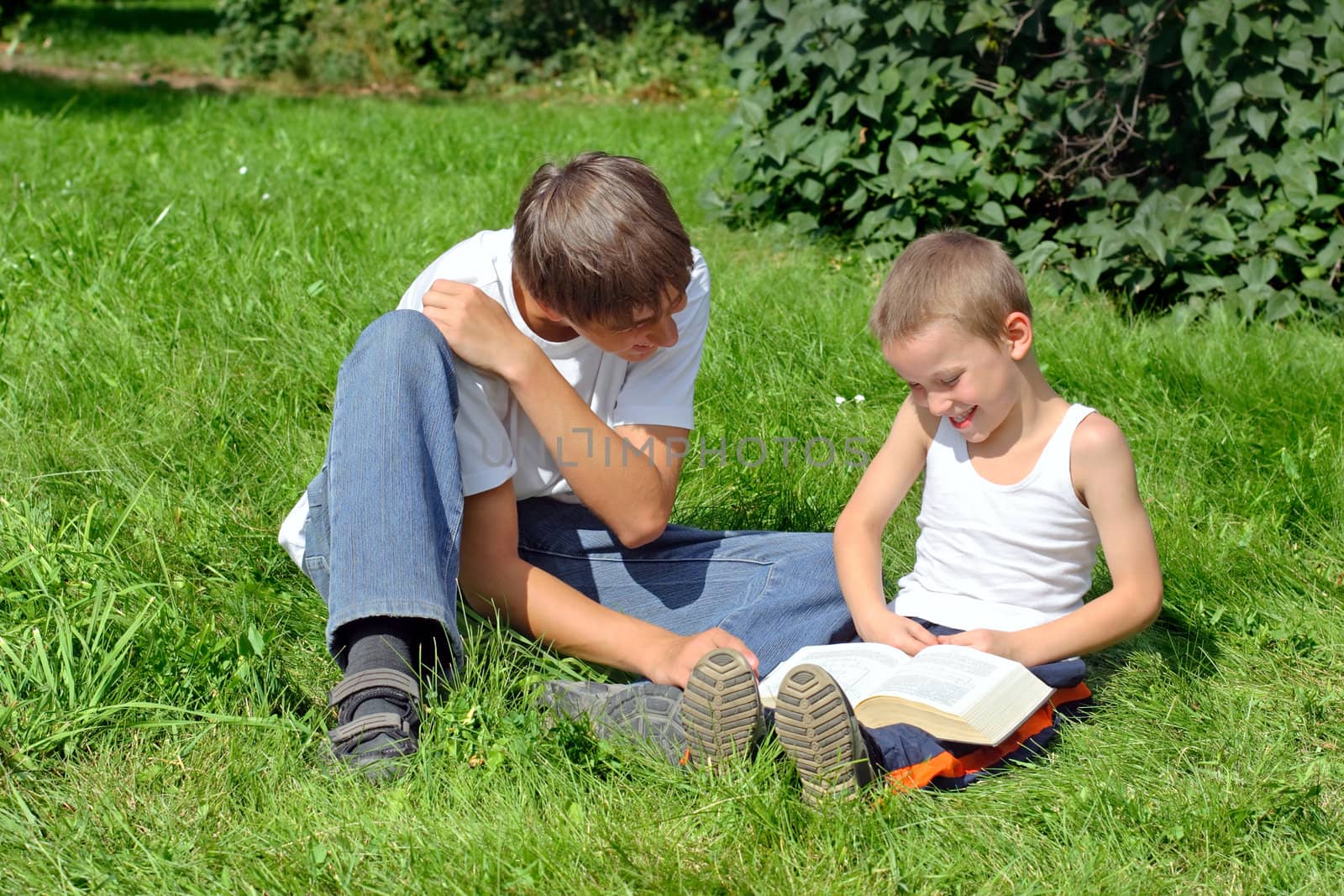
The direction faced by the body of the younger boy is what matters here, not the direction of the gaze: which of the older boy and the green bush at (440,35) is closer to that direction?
the older boy

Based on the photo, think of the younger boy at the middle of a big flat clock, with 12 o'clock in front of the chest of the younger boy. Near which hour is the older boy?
The older boy is roughly at 1 o'clock from the younger boy.

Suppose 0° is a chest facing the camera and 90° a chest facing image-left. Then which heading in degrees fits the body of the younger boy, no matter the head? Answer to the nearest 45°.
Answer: approximately 45°

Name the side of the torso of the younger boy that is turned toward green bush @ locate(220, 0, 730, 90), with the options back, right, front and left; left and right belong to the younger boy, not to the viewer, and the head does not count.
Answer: right
